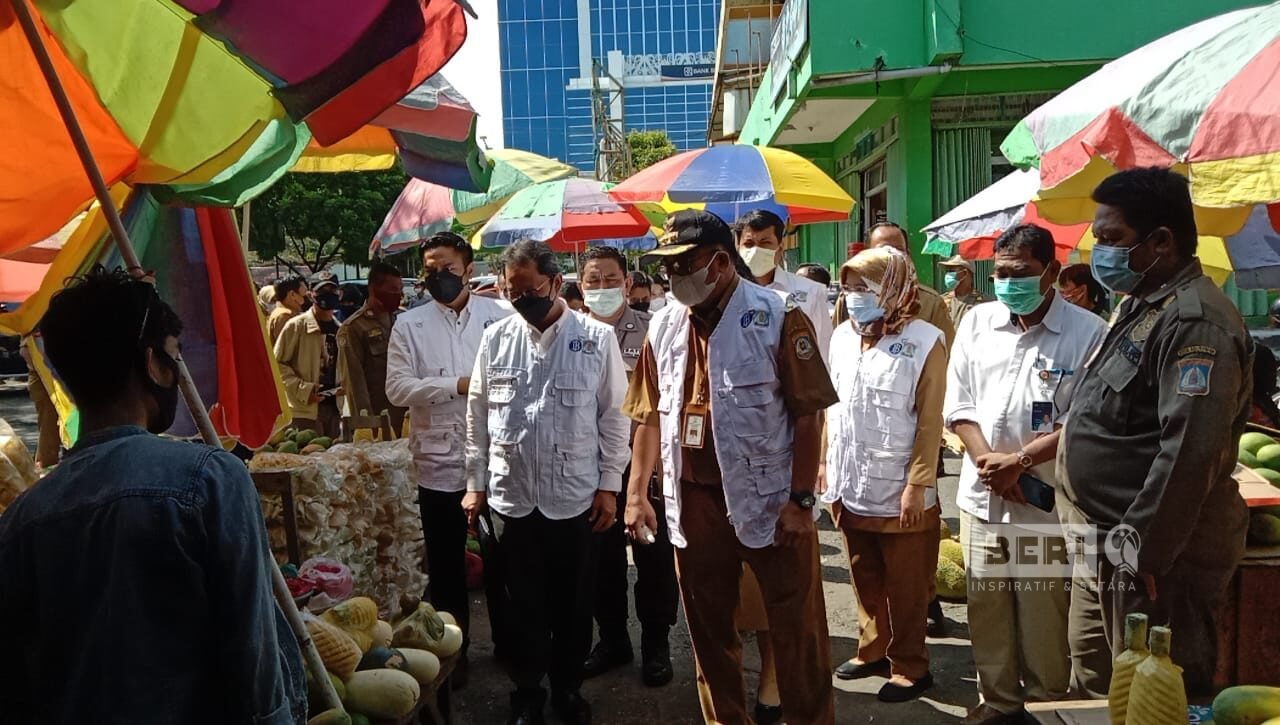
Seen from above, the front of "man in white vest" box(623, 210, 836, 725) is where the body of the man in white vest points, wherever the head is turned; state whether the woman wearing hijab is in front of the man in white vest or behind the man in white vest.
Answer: behind

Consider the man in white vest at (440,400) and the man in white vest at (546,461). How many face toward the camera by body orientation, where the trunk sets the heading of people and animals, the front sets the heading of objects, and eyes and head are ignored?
2

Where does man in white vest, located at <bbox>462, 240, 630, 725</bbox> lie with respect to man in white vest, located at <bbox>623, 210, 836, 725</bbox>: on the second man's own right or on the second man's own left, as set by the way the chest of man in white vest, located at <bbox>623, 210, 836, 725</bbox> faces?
on the second man's own right

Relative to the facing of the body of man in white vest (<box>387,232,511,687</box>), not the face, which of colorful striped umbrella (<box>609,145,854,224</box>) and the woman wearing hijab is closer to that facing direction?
the woman wearing hijab

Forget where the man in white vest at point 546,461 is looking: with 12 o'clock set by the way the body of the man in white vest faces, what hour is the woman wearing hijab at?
The woman wearing hijab is roughly at 9 o'clock from the man in white vest.

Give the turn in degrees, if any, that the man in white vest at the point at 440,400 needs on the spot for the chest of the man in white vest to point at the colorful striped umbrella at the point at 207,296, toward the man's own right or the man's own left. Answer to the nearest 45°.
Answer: approximately 45° to the man's own right

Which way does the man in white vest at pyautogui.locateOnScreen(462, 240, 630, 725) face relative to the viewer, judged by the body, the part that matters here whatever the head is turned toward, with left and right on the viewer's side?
facing the viewer

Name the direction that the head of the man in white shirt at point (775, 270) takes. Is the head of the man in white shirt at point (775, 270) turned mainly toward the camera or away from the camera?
toward the camera

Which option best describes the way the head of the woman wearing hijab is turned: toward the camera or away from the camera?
toward the camera

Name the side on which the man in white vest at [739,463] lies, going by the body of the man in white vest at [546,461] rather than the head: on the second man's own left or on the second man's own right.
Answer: on the second man's own left

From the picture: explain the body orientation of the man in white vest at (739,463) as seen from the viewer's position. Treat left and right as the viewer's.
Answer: facing the viewer and to the left of the viewer

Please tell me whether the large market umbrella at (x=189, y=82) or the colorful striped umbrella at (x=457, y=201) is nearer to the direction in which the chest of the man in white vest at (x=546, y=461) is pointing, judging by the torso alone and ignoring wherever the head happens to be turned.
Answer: the large market umbrella

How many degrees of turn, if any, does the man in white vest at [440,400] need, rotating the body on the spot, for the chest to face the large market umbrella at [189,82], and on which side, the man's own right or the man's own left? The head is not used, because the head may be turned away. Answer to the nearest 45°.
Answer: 0° — they already face it

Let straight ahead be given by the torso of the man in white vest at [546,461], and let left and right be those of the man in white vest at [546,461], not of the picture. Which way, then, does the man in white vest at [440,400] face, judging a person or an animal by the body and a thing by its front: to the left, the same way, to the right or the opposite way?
the same way
